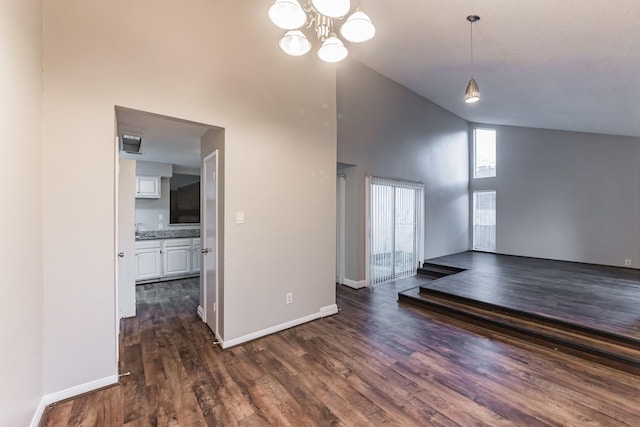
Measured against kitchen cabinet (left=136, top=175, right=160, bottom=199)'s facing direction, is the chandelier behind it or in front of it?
in front

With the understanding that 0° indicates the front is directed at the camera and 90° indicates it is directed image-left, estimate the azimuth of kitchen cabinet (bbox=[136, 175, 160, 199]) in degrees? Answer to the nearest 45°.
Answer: approximately 0°

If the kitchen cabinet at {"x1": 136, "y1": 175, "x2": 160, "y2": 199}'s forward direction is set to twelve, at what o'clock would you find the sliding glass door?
The sliding glass door is roughly at 10 o'clock from the kitchen cabinet.

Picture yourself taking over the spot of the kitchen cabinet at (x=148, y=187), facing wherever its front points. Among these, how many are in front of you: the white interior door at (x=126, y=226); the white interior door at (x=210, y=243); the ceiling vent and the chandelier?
4

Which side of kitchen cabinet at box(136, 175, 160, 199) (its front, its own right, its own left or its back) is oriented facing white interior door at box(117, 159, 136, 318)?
front

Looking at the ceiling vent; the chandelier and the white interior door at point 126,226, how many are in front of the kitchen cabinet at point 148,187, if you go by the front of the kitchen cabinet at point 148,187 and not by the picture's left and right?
3

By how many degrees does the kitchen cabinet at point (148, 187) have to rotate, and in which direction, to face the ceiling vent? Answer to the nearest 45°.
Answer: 0° — it already faces it
